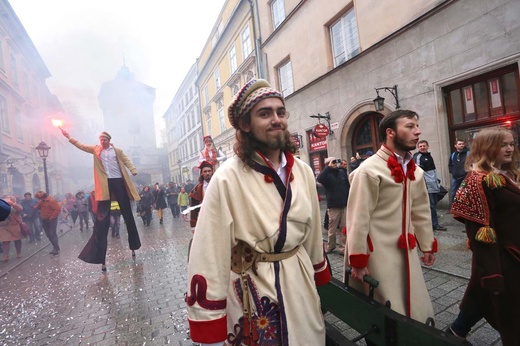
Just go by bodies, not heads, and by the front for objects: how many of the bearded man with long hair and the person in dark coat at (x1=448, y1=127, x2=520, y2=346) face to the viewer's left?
0

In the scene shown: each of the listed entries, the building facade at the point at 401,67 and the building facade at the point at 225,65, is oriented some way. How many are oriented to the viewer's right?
0

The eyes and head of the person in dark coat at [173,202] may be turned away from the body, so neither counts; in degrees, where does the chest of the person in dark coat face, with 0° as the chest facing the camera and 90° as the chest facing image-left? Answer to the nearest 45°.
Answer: approximately 45°

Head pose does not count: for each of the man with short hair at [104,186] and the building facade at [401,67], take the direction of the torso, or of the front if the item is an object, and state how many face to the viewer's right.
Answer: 0

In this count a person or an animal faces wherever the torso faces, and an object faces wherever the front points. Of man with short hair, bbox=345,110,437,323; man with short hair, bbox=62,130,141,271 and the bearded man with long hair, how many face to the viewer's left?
0

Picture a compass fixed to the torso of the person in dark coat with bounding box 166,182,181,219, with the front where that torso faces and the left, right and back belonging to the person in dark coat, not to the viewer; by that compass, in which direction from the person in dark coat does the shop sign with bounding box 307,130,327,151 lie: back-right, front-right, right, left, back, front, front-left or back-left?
left

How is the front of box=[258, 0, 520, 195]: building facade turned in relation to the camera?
facing the viewer and to the left of the viewer

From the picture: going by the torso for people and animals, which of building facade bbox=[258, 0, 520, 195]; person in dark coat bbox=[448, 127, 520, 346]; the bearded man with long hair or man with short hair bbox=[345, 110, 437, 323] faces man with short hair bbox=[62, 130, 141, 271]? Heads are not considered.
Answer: the building facade

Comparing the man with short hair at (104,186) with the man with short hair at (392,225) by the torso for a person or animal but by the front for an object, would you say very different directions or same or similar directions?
same or similar directions

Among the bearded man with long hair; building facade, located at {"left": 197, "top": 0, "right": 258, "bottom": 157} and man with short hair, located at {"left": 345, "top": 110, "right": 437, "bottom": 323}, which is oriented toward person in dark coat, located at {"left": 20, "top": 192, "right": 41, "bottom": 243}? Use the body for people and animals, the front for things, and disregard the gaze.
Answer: the building facade

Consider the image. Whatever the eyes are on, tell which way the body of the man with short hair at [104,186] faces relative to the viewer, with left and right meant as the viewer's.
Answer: facing the viewer

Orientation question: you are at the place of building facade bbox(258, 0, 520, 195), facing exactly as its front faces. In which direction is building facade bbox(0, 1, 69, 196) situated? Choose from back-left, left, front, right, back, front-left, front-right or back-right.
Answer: front-right

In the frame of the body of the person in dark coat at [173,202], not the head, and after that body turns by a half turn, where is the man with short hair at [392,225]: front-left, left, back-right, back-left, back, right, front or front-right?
back-right

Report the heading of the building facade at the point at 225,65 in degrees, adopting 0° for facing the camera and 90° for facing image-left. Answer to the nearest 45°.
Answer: approximately 45°

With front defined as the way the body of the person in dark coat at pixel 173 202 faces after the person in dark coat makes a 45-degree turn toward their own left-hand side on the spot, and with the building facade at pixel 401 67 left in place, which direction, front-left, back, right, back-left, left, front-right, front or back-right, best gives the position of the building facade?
front-left

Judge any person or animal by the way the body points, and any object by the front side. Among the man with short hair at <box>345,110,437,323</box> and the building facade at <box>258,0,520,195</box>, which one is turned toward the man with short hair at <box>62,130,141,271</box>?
the building facade
